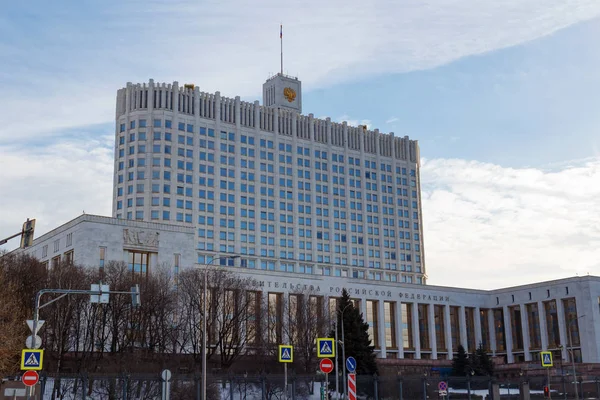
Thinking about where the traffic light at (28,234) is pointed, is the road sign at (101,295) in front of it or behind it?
in front

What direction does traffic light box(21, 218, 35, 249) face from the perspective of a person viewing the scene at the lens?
facing away from the viewer and to the right of the viewer
